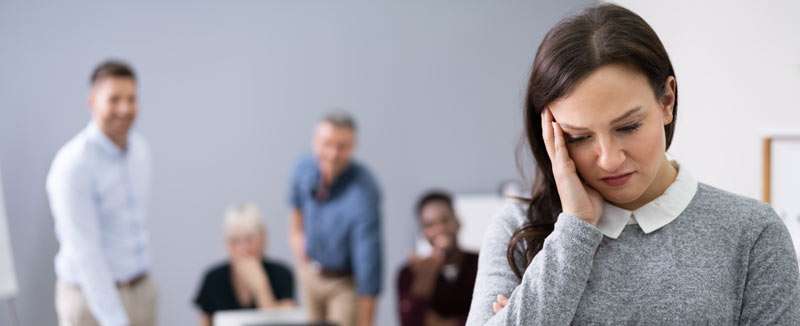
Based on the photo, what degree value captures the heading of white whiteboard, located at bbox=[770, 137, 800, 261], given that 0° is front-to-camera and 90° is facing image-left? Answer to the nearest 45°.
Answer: approximately 0°

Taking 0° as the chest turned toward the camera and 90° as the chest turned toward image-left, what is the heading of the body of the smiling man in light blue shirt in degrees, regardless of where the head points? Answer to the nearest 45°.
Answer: approximately 315°

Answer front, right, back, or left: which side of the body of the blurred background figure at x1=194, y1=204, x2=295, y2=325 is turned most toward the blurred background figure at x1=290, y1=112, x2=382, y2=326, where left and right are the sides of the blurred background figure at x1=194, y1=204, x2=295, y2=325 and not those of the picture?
left

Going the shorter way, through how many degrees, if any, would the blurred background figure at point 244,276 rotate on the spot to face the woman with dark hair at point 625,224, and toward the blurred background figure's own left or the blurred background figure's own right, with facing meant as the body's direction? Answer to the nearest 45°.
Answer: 0° — they already face them

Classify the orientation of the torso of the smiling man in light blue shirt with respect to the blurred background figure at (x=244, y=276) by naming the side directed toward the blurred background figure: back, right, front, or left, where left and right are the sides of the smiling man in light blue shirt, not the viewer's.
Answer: left

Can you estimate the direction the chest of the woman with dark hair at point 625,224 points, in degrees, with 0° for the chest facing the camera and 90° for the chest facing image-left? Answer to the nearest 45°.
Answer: approximately 0°

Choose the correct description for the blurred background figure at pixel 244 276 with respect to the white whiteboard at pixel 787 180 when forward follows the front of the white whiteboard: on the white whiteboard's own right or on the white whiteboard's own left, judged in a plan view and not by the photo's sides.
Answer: on the white whiteboard's own right
